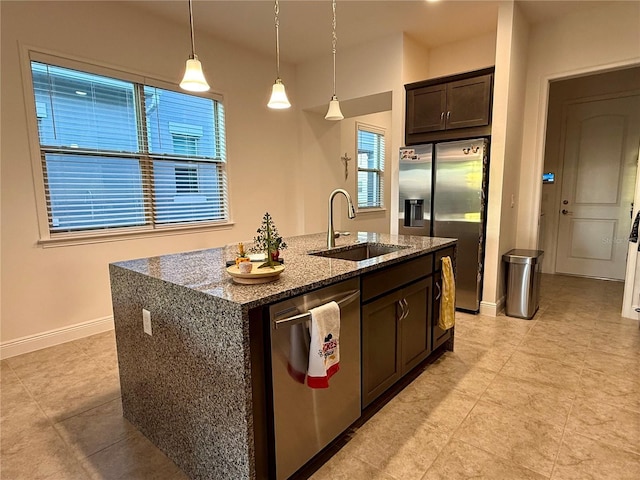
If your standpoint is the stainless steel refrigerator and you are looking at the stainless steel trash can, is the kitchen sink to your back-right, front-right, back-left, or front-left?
back-right

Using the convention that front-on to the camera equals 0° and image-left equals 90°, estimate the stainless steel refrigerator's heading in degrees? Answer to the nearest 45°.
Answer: approximately 45°

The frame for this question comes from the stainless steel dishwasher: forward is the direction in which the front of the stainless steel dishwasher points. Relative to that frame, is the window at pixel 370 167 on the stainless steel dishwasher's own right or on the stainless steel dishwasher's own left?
on the stainless steel dishwasher's own left

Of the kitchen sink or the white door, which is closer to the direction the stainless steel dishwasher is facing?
the white door

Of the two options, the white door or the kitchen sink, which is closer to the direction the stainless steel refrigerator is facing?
the kitchen sink

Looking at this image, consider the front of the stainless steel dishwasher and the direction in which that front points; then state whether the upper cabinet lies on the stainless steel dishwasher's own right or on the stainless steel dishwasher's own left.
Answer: on the stainless steel dishwasher's own left

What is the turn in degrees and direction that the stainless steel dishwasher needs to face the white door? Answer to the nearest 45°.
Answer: approximately 90° to its left

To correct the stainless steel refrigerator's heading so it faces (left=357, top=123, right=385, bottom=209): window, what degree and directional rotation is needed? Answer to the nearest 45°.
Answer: approximately 90° to its right

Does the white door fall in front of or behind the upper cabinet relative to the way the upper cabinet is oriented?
behind
